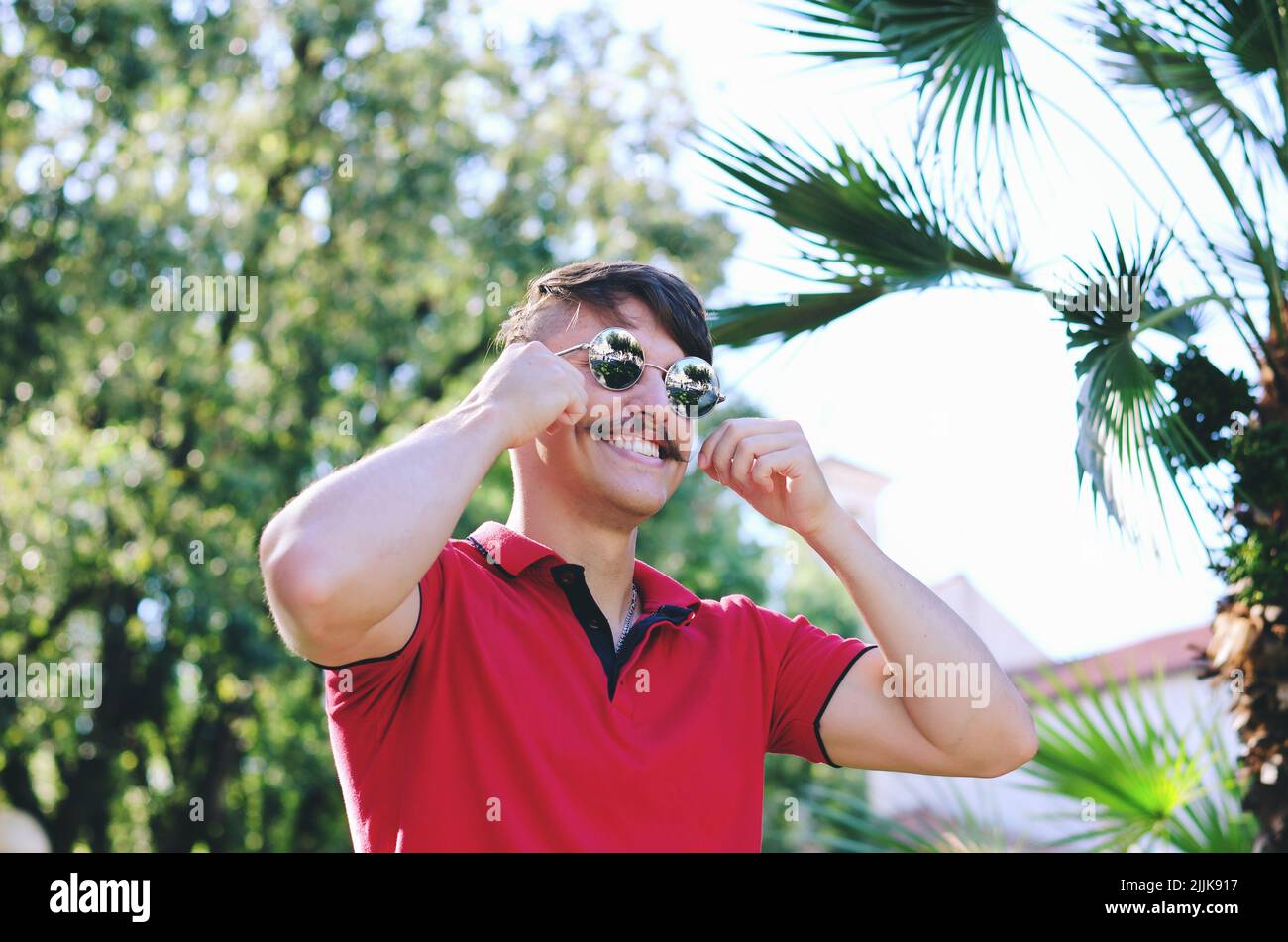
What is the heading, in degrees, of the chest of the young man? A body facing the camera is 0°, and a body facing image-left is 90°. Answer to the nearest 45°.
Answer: approximately 315°

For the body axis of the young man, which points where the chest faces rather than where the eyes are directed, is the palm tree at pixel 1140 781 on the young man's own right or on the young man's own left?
on the young man's own left

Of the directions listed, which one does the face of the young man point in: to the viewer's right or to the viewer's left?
to the viewer's right
